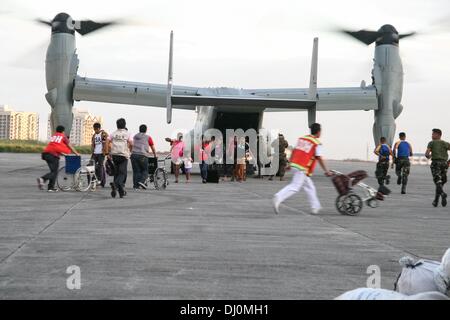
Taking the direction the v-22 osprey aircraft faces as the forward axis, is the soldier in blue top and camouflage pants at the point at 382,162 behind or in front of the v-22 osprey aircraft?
behind

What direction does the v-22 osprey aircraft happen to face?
away from the camera

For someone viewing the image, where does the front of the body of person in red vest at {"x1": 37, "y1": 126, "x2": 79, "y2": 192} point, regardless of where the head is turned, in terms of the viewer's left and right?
facing away from the viewer and to the right of the viewer

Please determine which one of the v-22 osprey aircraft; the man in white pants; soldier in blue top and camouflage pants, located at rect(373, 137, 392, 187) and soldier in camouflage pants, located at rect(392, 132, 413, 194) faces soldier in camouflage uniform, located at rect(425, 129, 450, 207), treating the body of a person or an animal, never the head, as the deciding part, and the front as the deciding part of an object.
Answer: the man in white pants

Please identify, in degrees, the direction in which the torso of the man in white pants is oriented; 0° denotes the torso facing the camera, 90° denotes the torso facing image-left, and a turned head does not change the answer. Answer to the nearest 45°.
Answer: approximately 225°
